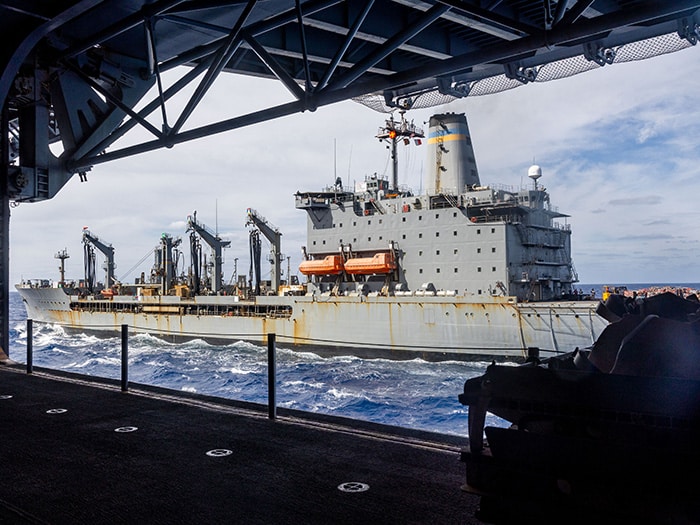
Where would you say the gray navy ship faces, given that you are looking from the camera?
facing away from the viewer and to the left of the viewer

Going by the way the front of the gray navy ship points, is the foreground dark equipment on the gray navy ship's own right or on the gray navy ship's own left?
on the gray navy ship's own left
